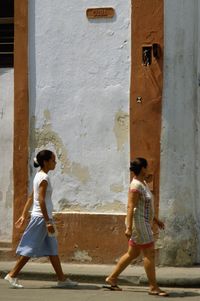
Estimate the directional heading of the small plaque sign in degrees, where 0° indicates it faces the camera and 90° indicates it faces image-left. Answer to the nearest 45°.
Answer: approximately 0°

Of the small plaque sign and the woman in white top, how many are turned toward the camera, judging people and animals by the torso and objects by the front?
1

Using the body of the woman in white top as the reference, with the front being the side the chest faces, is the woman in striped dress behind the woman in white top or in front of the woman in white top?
in front

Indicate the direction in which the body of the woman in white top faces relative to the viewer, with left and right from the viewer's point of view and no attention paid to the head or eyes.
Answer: facing to the right of the viewer
